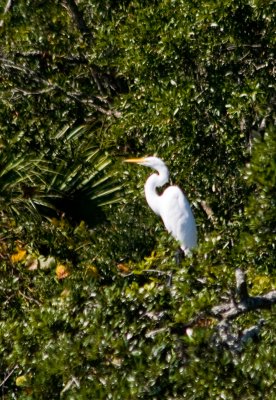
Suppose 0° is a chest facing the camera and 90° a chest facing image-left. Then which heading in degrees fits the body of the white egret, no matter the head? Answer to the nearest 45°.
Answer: approximately 90°

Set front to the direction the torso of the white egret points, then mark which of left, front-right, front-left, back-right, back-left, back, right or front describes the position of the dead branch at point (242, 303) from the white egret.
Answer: left
